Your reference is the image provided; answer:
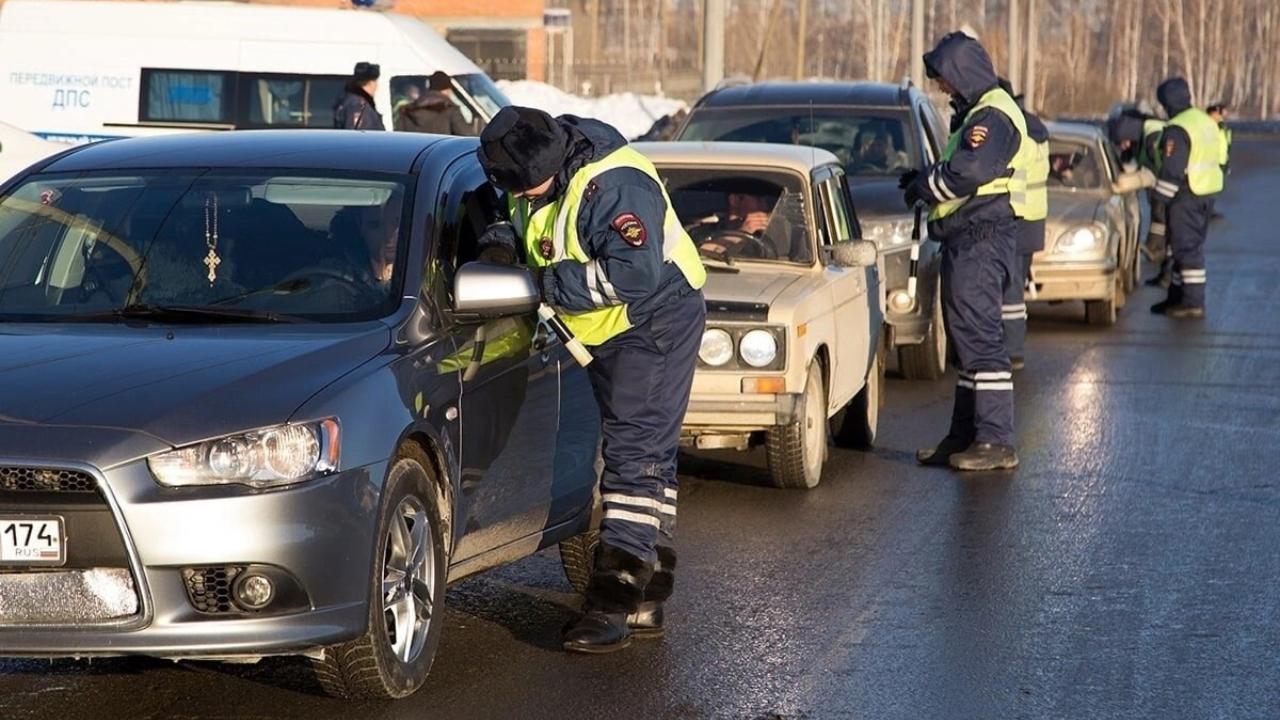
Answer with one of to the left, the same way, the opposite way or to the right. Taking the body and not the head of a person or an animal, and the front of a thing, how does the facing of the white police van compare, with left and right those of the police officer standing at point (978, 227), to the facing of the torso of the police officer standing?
the opposite way

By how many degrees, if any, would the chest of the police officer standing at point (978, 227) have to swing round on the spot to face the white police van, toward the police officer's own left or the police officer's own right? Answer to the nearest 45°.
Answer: approximately 45° to the police officer's own right

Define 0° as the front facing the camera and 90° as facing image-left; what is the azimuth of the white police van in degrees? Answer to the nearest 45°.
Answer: approximately 270°

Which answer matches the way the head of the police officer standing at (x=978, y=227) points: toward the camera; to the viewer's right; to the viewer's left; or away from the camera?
to the viewer's left

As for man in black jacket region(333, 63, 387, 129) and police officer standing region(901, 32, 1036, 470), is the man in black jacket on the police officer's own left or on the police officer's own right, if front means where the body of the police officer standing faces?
on the police officer's own right

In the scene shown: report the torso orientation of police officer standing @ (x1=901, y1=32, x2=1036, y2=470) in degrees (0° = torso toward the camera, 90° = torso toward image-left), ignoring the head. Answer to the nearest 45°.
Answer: approximately 90°

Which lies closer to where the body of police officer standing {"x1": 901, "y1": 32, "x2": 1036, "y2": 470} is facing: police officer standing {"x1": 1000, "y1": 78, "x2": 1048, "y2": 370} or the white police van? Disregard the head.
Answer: the white police van

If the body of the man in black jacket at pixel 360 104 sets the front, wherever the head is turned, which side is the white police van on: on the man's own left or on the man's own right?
on the man's own left
